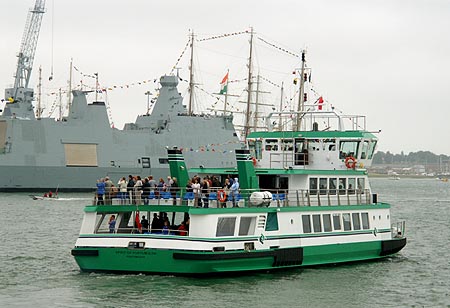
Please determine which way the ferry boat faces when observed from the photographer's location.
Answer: facing away from the viewer and to the right of the viewer

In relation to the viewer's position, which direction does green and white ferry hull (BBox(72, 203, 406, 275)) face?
facing away from the viewer and to the right of the viewer
